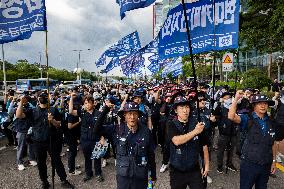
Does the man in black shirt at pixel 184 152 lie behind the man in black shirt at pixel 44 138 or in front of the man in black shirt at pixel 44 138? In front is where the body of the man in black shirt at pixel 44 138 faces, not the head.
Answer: in front

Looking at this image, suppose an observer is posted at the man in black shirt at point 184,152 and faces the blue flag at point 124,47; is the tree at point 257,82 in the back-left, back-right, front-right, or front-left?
front-right

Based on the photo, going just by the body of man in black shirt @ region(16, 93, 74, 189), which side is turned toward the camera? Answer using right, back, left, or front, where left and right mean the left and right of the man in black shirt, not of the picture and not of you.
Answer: front

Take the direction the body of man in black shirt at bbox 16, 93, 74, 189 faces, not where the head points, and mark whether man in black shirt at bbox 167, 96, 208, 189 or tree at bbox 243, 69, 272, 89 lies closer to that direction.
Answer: the man in black shirt

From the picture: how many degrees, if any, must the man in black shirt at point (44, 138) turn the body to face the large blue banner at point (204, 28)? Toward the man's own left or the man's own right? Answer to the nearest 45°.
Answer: approximately 90° to the man's own left

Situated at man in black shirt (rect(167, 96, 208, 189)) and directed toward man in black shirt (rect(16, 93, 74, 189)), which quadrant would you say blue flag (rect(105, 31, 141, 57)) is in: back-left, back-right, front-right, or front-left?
front-right

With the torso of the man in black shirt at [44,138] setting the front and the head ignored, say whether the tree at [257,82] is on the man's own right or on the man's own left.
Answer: on the man's own left

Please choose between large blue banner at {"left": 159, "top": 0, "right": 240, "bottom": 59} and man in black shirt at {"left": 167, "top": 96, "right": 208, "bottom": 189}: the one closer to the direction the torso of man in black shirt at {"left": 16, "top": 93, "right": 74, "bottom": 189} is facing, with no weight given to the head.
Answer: the man in black shirt
